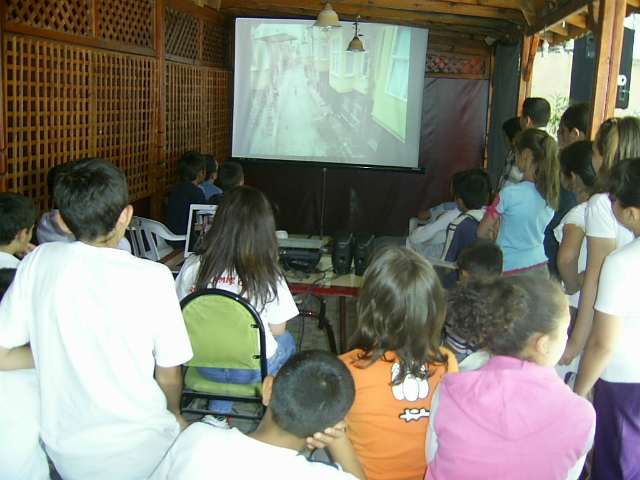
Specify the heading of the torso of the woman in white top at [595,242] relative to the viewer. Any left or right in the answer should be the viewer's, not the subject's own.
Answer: facing away from the viewer and to the left of the viewer

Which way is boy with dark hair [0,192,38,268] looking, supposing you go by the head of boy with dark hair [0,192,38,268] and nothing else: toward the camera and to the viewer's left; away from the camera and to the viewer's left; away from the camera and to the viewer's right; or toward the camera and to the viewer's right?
away from the camera and to the viewer's right

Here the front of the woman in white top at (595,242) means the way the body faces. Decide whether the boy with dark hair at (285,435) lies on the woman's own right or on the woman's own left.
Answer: on the woman's own left

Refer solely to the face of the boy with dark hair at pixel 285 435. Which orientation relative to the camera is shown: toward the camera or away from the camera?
away from the camera

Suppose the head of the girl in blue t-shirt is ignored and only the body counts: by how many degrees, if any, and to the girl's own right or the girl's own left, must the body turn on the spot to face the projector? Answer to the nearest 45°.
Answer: approximately 45° to the girl's own left

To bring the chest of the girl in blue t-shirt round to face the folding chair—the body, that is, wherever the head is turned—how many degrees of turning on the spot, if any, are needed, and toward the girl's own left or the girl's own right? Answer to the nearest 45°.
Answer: approximately 90° to the girl's own left

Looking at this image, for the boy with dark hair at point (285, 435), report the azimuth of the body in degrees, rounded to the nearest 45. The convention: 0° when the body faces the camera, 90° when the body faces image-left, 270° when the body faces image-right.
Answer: approximately 180°

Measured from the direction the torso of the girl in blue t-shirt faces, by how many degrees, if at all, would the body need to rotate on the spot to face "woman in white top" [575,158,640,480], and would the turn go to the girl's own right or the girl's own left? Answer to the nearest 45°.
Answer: approximately 135° to the girl's own left

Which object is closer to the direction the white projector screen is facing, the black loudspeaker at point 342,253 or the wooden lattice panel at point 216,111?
the black loudspeaker

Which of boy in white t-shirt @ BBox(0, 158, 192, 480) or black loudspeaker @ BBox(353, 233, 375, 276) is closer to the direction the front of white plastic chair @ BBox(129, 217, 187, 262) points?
the black loudspeaker
